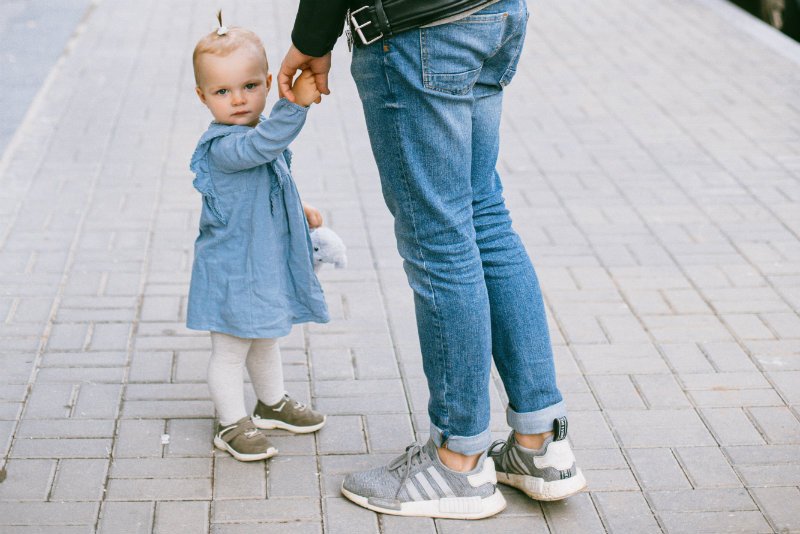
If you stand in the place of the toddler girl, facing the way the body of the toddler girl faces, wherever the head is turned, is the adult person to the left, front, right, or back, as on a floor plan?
front

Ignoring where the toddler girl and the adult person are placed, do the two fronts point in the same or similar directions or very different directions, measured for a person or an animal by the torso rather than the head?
very different directions

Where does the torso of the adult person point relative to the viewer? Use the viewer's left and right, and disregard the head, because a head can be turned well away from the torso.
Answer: facing away from the viewer and to the left of the viewer

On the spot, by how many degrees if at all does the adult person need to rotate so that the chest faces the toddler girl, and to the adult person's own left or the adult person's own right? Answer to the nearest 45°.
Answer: approximately 45° to the adult person's own left

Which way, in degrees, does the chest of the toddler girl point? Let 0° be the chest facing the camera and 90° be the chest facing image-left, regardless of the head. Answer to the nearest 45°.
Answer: approximately 315°
